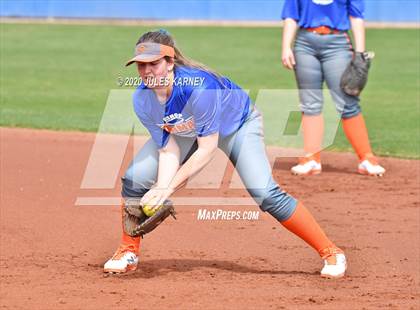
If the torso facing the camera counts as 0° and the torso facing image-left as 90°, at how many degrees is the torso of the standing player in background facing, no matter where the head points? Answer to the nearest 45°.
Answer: approximately 0°

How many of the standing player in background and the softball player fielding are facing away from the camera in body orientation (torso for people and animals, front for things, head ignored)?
0

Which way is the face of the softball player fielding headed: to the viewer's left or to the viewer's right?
to the viewer's left

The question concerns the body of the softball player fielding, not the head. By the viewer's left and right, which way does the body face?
facing the viewer and to the left of the viewer

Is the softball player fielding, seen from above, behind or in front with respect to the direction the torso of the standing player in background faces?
in front
